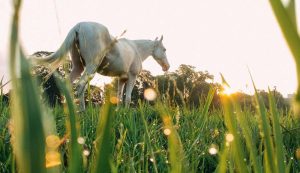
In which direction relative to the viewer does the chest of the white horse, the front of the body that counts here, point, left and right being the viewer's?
facing away from the viewer and to the right of the viewer
